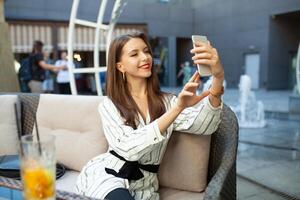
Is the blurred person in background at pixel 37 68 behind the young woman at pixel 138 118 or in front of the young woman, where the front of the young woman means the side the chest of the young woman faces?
behind

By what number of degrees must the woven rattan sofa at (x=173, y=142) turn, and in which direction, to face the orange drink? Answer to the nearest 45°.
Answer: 0° — it already faces it

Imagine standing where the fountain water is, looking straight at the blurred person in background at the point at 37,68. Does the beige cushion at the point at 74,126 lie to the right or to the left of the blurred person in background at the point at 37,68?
left

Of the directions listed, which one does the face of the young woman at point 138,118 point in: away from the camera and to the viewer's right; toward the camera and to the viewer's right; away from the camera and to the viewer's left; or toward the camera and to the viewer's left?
toward the camera and to the viewer's right

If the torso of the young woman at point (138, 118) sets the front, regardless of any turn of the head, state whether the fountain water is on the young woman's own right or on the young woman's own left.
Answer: on the young woman's own left

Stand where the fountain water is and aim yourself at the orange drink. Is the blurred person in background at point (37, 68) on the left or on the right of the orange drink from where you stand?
right
